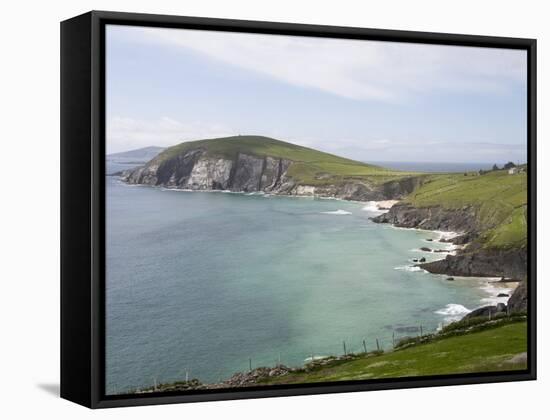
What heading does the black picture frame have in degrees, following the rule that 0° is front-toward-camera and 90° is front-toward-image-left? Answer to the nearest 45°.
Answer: approximately 315°
